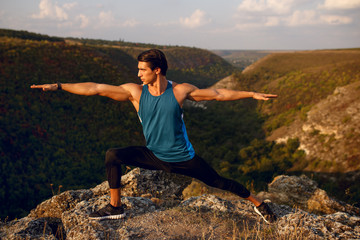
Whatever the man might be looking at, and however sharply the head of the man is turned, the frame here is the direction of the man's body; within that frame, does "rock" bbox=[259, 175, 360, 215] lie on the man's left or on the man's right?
on the man's left

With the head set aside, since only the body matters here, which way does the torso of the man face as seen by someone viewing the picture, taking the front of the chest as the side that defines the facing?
toward the camera

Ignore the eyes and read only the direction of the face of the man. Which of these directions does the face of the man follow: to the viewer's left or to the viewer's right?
to the viewer's left

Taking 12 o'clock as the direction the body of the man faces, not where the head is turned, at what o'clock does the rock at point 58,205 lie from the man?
The rock is roughly at 4 o'clock from the man.
